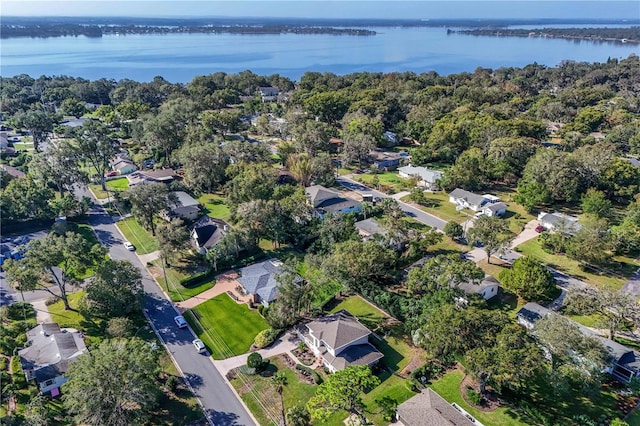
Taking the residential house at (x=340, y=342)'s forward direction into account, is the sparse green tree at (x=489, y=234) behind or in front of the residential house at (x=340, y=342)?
behind

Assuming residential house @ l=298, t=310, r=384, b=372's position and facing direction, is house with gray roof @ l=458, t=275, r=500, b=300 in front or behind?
behind

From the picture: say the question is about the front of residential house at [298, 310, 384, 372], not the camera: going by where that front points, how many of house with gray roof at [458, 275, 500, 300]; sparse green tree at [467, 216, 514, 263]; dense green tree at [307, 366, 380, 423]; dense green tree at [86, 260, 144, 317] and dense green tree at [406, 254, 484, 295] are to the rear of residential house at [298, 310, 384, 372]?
3

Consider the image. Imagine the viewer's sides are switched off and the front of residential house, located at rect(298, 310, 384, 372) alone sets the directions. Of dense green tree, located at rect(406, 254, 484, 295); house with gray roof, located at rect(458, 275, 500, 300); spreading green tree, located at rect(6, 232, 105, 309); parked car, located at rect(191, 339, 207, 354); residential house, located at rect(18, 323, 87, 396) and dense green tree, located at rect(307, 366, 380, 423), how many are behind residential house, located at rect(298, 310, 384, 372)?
2

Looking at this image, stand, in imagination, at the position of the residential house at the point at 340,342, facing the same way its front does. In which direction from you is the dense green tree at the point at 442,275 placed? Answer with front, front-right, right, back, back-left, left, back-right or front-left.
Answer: back

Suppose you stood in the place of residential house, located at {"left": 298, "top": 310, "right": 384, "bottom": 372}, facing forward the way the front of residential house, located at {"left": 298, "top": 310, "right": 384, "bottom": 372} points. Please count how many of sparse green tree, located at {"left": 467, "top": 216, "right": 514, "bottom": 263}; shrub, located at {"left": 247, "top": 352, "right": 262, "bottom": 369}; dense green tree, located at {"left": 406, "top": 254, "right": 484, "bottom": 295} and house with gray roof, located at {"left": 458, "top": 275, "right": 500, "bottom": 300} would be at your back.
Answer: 3

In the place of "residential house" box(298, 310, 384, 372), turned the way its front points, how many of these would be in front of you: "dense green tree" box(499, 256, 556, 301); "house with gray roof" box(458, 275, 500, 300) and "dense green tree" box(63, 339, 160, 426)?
1

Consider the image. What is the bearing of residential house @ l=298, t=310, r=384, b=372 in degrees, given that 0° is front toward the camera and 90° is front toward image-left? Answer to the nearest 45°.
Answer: approximately 45°

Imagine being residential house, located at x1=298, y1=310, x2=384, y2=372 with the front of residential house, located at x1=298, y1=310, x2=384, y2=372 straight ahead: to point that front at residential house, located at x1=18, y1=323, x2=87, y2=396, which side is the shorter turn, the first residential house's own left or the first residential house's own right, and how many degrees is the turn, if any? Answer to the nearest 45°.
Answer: approximately 45° to the first residential house's own right

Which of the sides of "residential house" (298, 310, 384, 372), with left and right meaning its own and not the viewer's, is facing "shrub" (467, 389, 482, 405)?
left

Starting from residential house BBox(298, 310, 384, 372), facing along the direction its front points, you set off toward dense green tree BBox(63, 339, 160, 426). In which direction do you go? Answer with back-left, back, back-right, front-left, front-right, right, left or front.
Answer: front

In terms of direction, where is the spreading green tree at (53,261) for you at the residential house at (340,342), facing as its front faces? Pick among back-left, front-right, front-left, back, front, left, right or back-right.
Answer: front-right

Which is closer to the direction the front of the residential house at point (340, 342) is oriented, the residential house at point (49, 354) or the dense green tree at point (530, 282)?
the residential house

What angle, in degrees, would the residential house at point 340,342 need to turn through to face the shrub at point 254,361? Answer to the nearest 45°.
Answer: approximately 45° to its right

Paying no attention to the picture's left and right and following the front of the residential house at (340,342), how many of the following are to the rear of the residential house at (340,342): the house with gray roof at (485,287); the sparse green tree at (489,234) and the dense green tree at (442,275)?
3

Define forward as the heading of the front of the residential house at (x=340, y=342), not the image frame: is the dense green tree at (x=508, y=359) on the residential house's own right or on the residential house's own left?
on the residential house's own left

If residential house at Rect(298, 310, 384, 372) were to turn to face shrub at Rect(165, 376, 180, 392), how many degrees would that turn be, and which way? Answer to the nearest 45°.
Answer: approximately 45° to its right

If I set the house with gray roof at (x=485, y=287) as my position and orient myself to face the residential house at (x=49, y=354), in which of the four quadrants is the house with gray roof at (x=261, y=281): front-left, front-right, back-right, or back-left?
front-right
